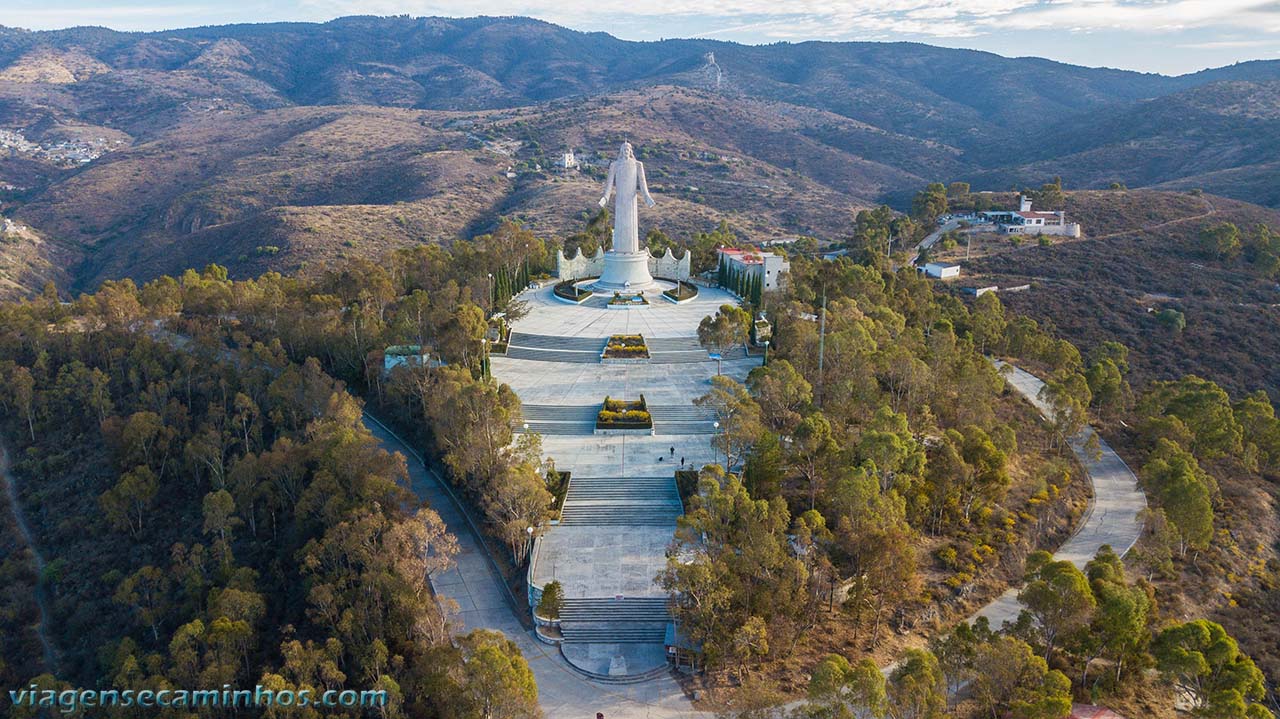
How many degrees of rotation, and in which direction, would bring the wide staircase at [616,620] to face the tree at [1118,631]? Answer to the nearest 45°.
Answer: approximately 90° to its left

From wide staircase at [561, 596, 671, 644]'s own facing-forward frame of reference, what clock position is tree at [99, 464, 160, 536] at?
The tree is roughly at 4 o'clock from the wide staircase.

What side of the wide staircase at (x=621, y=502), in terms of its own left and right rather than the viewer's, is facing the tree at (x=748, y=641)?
front

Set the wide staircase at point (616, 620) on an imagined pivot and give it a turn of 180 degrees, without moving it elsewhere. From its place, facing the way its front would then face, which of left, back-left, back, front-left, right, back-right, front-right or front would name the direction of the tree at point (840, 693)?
back-right

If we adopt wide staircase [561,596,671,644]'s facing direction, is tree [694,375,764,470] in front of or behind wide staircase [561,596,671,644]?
behind

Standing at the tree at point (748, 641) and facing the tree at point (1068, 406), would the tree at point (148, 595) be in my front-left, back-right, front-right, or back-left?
back-left

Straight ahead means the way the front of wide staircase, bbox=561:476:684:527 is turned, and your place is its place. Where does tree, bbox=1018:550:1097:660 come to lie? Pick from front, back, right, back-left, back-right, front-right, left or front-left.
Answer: front-left

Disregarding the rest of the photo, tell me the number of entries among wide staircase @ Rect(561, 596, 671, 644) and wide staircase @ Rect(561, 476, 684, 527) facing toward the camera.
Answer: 2

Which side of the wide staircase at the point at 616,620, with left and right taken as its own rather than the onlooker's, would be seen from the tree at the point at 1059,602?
left

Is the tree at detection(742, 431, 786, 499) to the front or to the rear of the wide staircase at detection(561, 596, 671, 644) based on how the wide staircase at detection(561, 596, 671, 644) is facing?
to the rear

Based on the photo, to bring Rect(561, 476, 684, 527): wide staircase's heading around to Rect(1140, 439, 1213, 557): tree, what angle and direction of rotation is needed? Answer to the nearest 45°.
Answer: approximately 90° to its left

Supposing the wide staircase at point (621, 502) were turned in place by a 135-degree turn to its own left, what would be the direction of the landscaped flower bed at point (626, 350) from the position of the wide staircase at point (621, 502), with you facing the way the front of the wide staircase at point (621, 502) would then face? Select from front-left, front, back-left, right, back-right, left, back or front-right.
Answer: front-left

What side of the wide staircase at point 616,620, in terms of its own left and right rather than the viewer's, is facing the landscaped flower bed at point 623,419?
back

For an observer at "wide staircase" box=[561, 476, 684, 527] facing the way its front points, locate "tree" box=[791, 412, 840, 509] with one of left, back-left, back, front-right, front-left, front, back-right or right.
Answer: left

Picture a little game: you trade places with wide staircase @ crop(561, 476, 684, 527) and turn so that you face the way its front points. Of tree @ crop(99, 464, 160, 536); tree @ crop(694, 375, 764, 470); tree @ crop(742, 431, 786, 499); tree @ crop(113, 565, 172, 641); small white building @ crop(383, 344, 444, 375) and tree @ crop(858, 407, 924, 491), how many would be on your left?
3

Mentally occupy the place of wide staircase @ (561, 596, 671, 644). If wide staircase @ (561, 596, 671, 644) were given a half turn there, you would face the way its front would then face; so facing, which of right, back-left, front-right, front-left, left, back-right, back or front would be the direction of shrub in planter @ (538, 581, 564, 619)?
left
